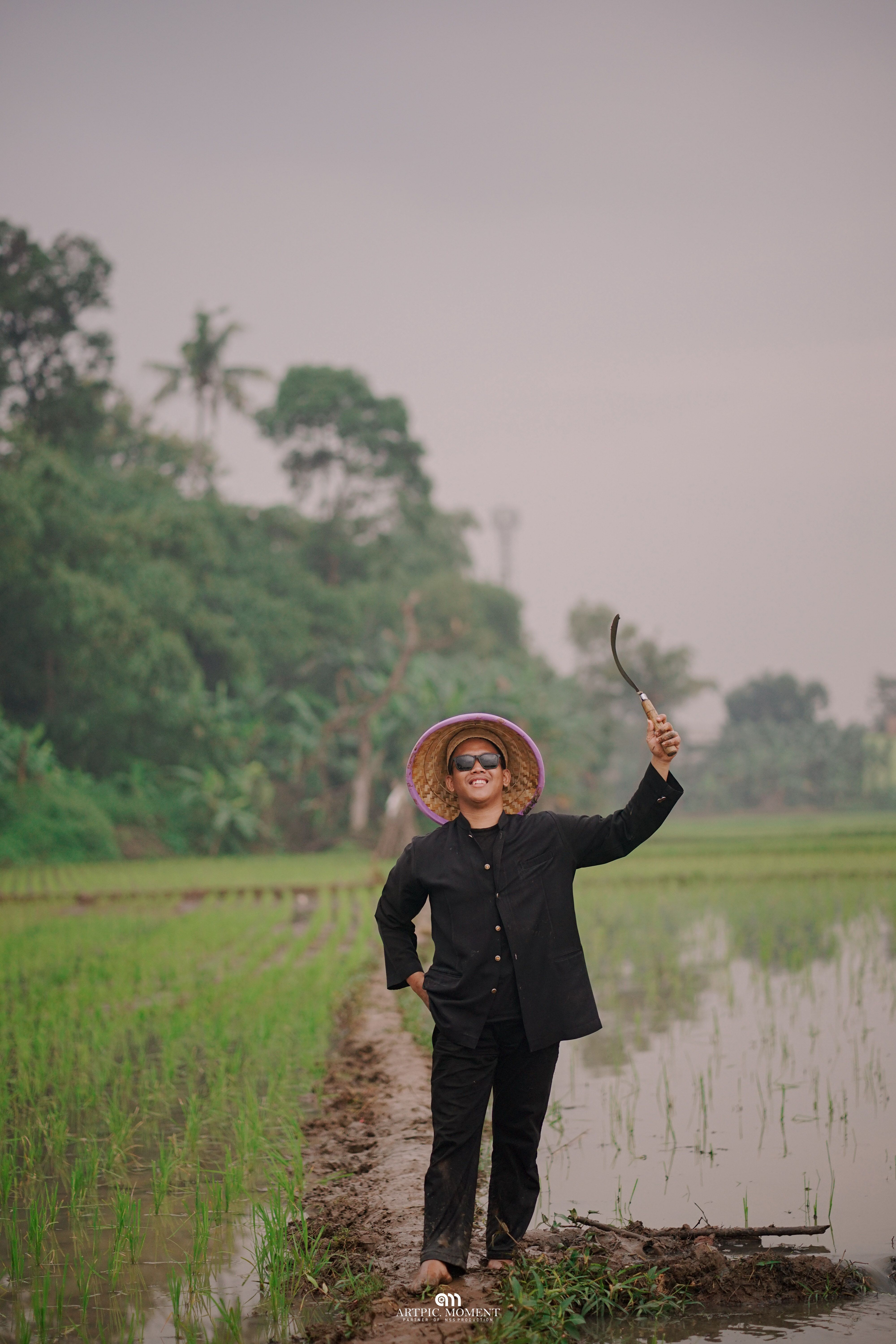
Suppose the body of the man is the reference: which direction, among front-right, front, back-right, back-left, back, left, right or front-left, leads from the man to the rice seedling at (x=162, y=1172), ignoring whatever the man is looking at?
back-right

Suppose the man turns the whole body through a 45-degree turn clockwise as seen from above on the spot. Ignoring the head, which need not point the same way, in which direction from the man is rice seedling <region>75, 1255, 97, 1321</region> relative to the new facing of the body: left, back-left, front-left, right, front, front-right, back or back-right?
front-right

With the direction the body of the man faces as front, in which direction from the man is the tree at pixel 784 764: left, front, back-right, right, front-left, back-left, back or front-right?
back

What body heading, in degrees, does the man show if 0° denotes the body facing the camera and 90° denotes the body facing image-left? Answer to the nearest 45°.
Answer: approximately 0°

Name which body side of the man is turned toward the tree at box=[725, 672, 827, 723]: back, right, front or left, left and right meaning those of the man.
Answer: back

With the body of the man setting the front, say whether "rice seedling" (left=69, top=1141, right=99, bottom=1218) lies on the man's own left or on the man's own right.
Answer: on the man's own right

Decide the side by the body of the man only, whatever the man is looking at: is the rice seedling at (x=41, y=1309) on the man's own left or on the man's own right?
on the man's own right

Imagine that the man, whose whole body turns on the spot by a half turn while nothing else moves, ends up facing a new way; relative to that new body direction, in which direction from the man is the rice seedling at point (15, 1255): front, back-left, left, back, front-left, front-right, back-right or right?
left

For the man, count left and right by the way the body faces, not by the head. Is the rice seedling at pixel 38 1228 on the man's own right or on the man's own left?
on the man's own right
